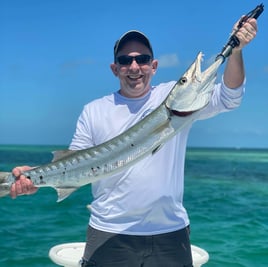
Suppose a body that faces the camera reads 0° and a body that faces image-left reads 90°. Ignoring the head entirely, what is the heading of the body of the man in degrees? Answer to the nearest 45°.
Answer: approximately 0°
